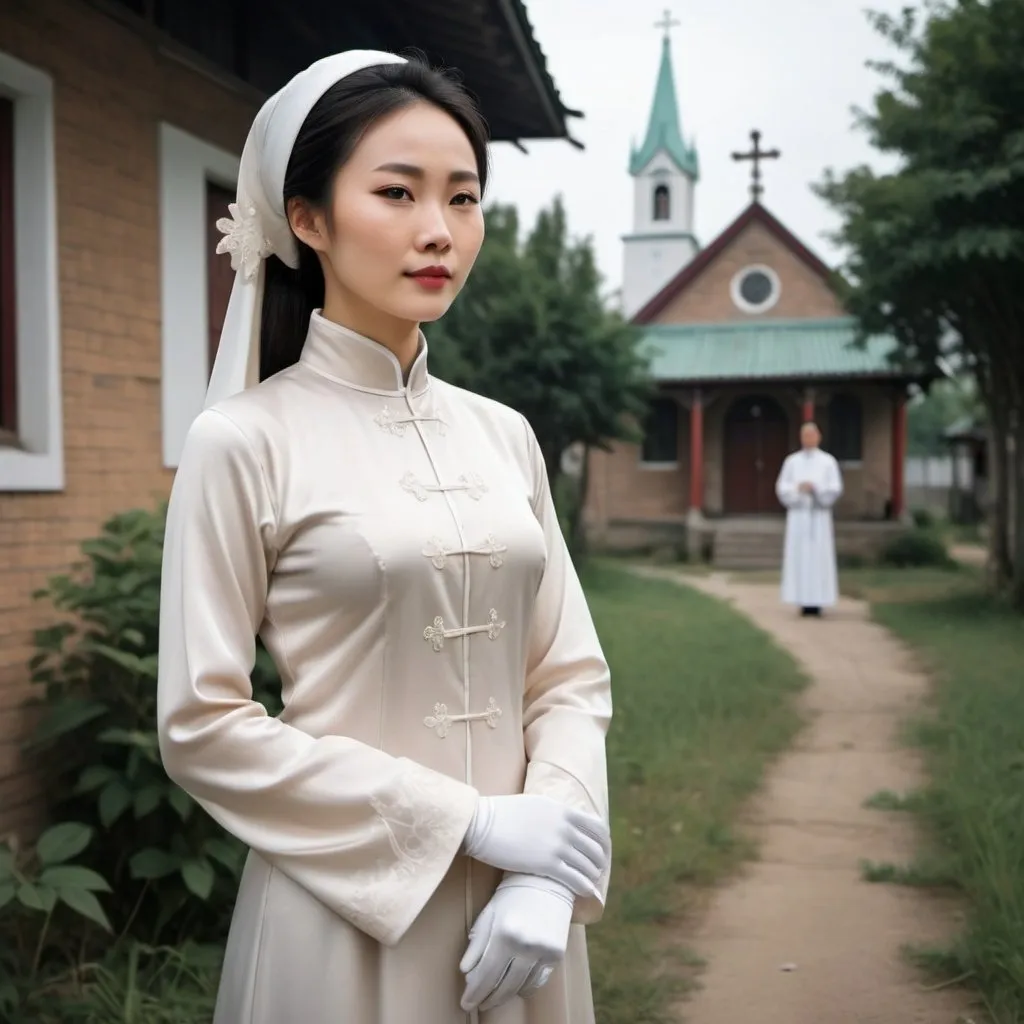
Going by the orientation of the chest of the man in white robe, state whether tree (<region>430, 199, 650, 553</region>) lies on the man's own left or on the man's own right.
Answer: on the man's own right

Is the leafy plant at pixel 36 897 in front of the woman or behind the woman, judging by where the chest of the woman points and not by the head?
behind

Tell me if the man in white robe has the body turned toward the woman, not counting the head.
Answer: yes

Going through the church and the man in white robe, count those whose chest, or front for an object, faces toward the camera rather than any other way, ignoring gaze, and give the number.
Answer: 2

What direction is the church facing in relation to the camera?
toward the camera

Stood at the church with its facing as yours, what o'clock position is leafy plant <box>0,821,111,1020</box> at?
The leafy plant is roughly at 12 o'clock from the church.

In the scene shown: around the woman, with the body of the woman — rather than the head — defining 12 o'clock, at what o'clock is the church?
The church is roughly at 8 o'clock from the woman.

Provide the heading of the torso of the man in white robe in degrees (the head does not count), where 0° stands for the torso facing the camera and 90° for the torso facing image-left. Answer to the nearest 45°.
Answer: approximately 0°

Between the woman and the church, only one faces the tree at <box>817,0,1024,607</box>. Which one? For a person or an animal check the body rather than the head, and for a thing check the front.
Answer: the church

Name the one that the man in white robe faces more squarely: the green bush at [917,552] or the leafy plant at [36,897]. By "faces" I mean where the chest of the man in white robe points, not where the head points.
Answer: the leafy plant

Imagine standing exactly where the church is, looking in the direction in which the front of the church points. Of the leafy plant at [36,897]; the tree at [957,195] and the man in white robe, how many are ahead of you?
3

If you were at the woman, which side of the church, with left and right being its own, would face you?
front

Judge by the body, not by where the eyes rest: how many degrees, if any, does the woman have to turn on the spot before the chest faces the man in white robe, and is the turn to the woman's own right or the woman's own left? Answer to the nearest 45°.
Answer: approximately 90° to the woman's own left

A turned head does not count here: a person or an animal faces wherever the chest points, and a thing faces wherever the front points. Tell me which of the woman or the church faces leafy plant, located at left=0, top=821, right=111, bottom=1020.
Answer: the church

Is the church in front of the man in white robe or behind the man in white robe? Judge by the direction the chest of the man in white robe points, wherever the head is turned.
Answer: behind
